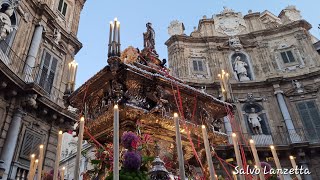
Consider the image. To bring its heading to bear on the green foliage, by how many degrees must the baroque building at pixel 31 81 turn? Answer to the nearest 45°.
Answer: approximately 45° to its right

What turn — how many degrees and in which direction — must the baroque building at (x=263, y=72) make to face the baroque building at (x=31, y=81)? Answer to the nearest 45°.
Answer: approximately 45° to its right

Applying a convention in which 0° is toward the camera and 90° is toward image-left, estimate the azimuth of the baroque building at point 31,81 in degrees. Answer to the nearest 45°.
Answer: approximately 315°

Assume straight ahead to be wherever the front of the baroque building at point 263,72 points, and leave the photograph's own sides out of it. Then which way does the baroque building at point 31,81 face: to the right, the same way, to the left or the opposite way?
to the left

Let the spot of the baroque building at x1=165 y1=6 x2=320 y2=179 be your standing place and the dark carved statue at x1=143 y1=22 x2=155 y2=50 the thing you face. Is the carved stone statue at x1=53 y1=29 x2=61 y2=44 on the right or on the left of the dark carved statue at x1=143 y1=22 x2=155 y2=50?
right

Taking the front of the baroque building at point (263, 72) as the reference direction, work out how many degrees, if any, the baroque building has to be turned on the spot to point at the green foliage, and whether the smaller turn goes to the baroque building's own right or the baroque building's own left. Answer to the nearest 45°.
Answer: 0° — it already faces it

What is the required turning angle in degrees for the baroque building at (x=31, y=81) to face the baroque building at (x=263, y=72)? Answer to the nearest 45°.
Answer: approximately 45° to its left
